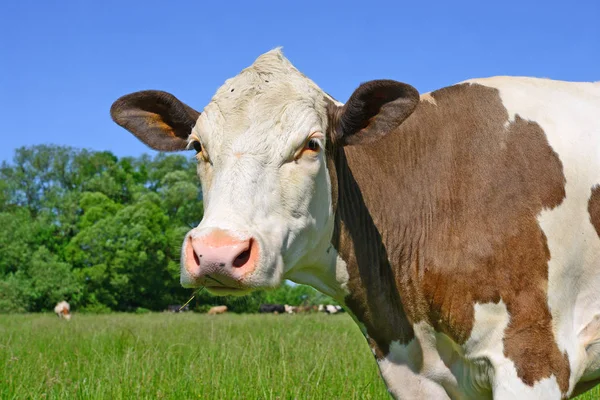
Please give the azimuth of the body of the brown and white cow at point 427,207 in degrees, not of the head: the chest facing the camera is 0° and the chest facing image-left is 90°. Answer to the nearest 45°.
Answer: approximately 45°
